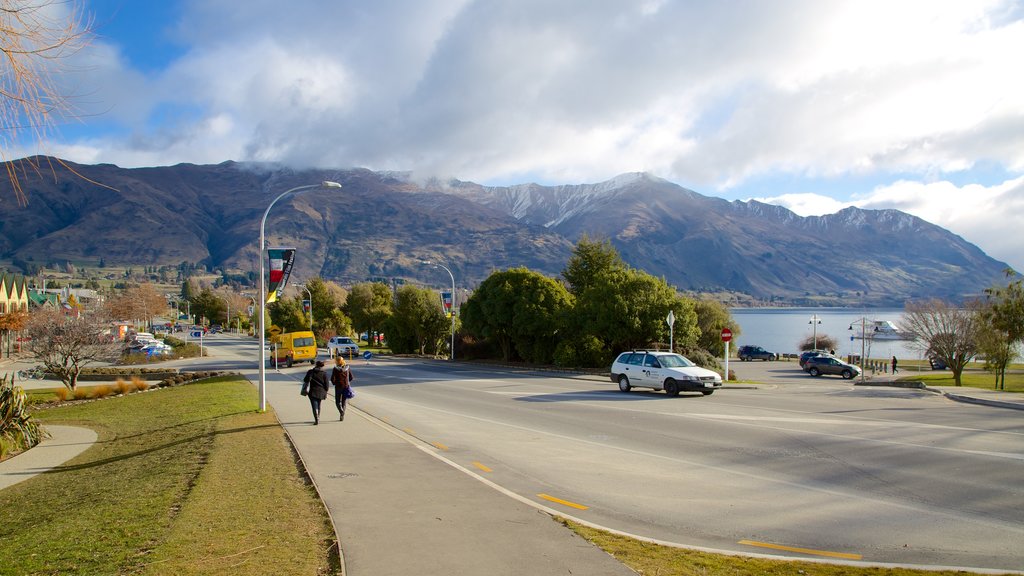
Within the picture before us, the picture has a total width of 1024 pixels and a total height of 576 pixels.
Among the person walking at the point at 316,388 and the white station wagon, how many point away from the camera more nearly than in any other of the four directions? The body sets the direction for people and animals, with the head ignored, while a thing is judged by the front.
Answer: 1

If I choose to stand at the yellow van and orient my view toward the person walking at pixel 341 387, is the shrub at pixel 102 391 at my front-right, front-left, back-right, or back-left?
front-right

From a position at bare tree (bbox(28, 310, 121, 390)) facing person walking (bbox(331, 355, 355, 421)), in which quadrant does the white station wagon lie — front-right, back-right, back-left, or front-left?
front-left

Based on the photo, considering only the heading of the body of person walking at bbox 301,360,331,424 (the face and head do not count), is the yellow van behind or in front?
in front

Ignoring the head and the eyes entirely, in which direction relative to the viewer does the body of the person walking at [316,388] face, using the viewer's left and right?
facing away from the viewer

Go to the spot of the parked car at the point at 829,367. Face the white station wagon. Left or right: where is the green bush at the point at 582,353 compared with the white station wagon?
right

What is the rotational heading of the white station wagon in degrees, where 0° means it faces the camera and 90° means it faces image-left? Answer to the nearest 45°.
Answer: approximately 315°

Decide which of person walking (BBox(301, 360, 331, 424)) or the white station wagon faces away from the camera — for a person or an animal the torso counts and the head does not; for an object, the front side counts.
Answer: the person walking

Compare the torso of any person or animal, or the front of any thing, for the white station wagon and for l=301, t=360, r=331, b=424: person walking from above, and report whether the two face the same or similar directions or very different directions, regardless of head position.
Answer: very different directions

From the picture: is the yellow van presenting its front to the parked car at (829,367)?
no
